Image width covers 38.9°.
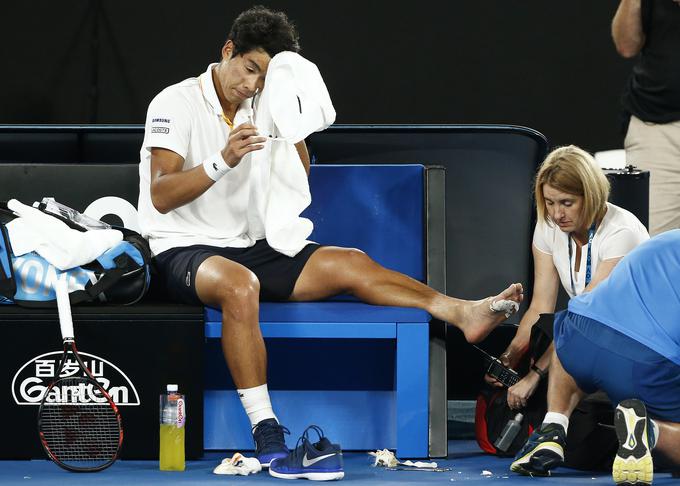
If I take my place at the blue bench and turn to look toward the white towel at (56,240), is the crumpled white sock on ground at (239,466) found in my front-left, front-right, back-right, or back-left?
front-left

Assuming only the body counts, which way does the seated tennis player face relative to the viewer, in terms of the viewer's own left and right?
facing the viewer and to the right of the viewer

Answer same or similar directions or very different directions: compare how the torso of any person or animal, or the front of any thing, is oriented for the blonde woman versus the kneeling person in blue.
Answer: very different directions

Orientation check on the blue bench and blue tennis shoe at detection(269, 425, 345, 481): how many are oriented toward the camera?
1

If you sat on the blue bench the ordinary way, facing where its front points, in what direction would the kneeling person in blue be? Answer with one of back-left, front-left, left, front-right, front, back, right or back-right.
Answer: front-left

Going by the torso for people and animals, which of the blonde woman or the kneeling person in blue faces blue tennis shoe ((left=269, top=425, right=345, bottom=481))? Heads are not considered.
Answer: the blonde woman

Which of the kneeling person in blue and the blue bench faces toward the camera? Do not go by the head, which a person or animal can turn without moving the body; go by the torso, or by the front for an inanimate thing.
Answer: the blue bench

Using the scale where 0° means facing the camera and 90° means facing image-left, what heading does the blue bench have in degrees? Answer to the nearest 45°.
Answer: approximately 0°

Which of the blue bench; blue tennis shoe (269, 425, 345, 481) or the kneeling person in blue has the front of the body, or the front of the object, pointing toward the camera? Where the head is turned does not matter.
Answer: the blue bench

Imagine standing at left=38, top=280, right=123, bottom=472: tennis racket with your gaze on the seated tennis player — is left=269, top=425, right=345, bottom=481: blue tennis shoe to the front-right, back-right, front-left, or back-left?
front-right

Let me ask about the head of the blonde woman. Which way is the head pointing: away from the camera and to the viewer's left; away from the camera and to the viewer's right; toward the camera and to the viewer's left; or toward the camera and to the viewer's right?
toward the camera and to the viewer's left

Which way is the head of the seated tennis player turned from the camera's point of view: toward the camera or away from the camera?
toward the camera
